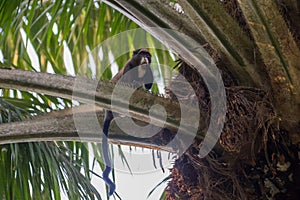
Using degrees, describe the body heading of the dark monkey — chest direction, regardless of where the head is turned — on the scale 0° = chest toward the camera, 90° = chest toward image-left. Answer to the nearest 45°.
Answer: approximately 315°
